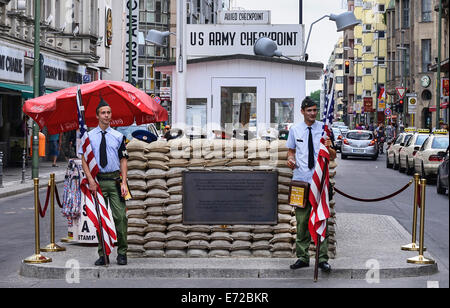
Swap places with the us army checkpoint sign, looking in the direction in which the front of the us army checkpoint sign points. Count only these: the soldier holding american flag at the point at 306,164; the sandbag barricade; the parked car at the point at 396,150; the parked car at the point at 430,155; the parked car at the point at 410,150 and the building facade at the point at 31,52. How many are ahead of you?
2

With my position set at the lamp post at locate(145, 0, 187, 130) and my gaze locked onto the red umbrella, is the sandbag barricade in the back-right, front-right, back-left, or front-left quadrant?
back-left

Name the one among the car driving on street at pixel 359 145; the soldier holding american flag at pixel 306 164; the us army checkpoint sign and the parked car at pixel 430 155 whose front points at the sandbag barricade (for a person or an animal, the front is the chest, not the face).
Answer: the us army checkpoint sign

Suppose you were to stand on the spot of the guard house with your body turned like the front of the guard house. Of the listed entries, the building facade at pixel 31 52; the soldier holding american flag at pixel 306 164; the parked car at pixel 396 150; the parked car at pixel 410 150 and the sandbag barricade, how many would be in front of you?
2

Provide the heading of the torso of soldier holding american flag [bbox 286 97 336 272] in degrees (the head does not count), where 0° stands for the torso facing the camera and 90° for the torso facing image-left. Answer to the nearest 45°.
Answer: approximately 0°
